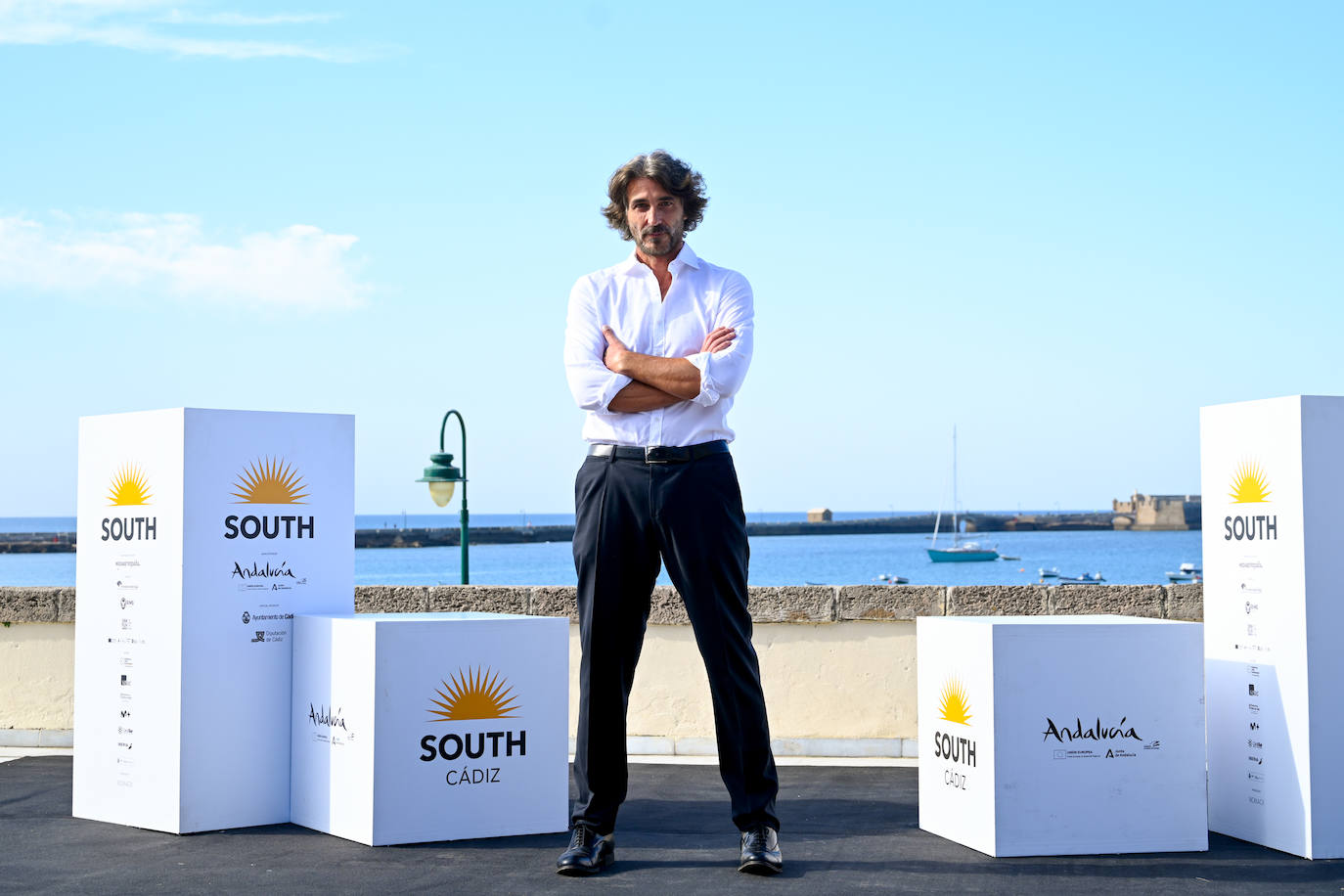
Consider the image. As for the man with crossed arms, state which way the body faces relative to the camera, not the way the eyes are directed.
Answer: toward the camera

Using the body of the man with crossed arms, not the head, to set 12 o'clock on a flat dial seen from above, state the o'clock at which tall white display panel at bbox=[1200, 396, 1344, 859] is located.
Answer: The tall white display panel is roughly at 9 o'clock from the man with crossed arms.

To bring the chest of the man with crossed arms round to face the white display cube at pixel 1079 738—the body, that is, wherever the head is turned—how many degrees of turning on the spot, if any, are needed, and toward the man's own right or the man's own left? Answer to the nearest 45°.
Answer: approximately 90° to the man's own left

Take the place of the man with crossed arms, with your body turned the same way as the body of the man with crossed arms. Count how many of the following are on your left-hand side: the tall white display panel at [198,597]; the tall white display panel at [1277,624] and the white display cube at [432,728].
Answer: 1

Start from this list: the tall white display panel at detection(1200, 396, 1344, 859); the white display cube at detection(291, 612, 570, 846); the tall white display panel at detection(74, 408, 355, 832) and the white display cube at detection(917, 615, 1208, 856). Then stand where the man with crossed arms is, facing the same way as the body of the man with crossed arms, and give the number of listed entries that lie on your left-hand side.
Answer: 2

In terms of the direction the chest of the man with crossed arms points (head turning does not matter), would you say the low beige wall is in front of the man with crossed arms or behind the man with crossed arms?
behind
